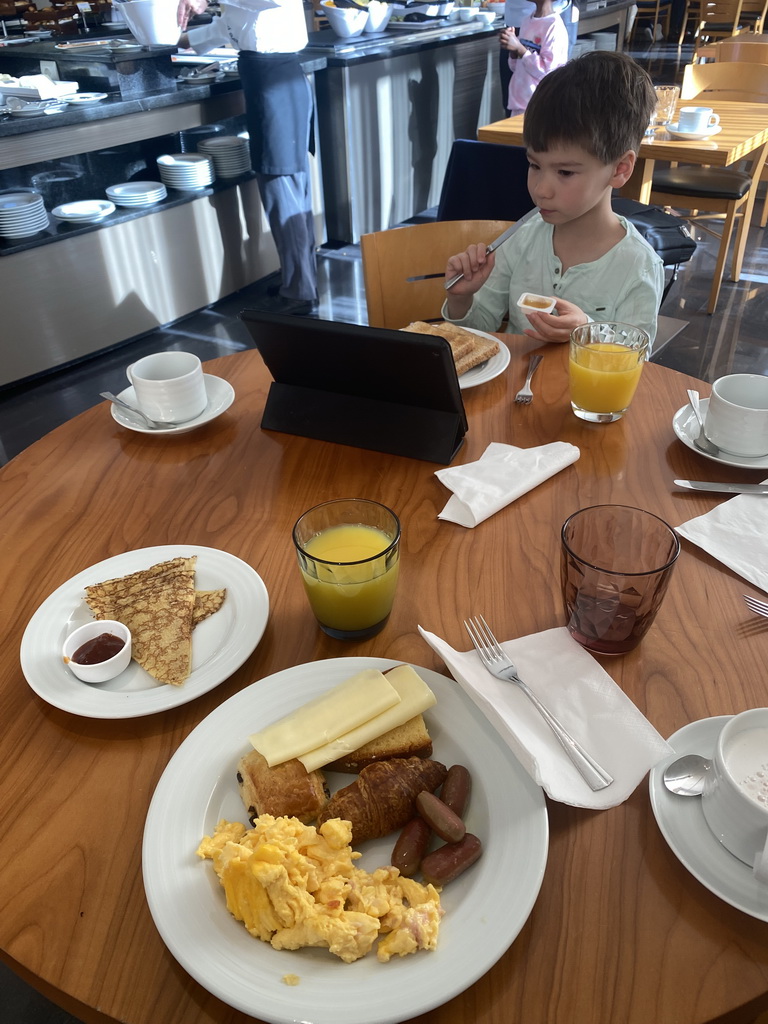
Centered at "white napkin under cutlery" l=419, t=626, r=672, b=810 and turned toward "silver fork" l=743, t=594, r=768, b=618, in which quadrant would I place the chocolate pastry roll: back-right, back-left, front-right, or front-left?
back-left

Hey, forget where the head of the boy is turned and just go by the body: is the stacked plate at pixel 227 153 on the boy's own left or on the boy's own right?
on the boy's own right

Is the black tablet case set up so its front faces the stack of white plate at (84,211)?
no

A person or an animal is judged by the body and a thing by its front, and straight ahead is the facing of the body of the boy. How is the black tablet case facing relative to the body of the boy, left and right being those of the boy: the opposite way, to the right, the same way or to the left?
the opposite way

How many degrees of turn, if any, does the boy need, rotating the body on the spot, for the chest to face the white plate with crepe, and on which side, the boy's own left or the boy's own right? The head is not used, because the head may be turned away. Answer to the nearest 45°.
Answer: approximately 45° to the boy's own left

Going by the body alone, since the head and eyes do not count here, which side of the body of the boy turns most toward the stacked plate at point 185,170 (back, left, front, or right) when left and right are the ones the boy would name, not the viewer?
right

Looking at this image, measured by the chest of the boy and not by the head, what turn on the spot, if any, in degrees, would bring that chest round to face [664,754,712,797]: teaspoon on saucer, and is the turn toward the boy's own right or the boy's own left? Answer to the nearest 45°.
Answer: approximately 45° to the boy's own left

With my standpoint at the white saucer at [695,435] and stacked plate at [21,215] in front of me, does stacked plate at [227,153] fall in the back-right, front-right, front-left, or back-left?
front-right

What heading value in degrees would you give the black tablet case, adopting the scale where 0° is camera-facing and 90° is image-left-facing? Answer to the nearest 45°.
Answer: approximately 225°

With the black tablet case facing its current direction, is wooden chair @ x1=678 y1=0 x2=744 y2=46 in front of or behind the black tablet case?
in front

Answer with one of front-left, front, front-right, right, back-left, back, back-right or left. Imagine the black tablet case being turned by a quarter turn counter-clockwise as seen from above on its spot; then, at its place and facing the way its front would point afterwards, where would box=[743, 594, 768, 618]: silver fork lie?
back

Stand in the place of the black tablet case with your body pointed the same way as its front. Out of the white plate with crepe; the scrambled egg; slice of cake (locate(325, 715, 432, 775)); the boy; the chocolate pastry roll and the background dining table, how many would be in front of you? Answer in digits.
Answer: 2

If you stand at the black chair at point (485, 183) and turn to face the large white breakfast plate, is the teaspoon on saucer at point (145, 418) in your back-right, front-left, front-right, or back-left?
front-right

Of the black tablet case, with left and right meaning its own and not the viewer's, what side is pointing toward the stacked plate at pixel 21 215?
left

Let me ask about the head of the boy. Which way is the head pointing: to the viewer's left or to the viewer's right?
to the viewer's left
